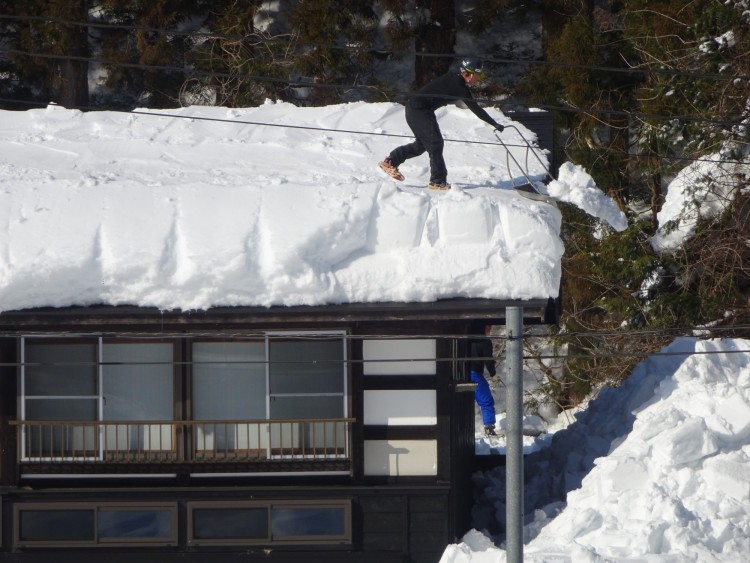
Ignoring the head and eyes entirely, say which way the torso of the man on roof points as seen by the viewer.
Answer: to the viewer's right

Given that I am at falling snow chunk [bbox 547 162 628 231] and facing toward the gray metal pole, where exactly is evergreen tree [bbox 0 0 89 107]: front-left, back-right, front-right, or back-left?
back-right

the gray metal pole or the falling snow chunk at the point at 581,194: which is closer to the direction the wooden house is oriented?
the gray metal pole

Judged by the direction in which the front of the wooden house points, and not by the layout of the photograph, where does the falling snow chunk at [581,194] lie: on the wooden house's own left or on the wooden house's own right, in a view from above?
on the wooden house's own left

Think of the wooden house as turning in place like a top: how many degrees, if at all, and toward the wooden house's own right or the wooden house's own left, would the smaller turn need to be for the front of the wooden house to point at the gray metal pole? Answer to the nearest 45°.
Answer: approximately 45° to the wooden house's own left

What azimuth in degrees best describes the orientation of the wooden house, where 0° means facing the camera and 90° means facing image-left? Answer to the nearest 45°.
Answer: approximately 0°
